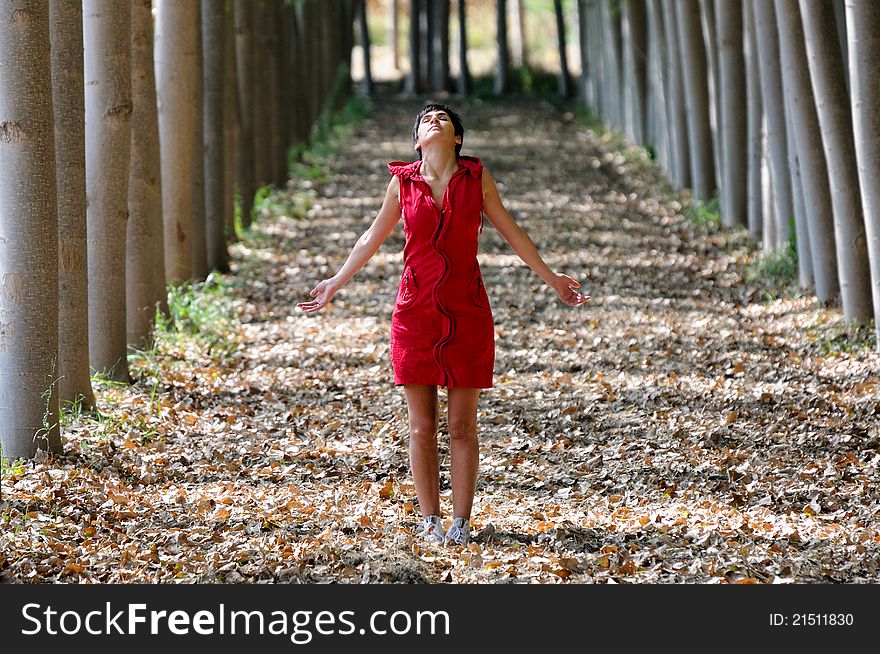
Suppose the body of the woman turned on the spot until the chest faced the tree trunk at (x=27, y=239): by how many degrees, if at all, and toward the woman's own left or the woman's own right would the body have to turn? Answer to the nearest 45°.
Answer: approximately 135° to the woman's own right

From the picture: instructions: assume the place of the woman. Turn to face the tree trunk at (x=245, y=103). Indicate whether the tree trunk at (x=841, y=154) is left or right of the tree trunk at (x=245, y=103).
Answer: right

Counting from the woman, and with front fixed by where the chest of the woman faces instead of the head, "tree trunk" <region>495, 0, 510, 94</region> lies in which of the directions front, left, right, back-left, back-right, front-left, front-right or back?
back

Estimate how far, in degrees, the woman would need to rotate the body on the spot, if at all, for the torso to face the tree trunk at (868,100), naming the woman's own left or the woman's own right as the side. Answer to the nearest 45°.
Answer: approximately 135° to the woman's own left

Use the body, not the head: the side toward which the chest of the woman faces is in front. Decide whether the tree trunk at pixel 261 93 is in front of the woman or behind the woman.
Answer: behind

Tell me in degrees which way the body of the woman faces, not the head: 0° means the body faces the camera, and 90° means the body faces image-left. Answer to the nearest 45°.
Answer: approximately 0°

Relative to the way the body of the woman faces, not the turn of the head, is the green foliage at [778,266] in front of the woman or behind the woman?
behind

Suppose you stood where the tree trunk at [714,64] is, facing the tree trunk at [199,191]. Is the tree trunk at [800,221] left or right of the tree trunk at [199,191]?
left

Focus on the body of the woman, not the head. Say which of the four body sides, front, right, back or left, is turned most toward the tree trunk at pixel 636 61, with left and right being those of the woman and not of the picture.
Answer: back

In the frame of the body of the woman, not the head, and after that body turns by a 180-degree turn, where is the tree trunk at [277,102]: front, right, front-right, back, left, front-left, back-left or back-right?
front
